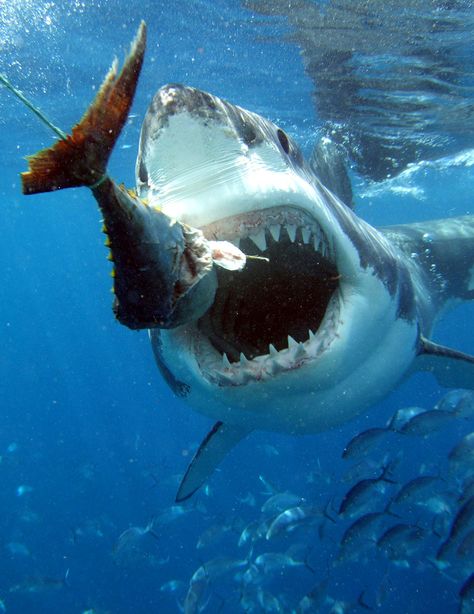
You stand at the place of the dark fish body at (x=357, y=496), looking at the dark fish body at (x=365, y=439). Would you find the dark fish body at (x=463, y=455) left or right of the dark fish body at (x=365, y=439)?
right

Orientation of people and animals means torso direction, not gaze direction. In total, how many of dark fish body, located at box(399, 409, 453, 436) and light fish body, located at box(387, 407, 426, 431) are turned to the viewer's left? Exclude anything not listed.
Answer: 2

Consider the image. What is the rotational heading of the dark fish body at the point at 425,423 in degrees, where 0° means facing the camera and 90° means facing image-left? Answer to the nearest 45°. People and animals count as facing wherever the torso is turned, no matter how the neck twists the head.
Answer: approximately 90°

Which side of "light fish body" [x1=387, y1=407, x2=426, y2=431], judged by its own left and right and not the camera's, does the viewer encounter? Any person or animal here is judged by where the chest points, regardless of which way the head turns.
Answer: left

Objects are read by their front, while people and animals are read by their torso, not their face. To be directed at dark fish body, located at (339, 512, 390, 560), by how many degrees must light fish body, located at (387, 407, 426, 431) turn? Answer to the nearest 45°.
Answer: approximately 45° to its left

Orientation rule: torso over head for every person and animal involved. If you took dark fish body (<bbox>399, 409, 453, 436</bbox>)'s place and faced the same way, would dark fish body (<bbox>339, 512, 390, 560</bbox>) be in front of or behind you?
in front

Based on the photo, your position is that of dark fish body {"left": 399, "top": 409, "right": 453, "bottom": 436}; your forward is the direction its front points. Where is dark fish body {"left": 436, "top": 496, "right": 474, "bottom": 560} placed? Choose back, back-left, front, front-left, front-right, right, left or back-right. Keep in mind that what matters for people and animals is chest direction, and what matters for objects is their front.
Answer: left
